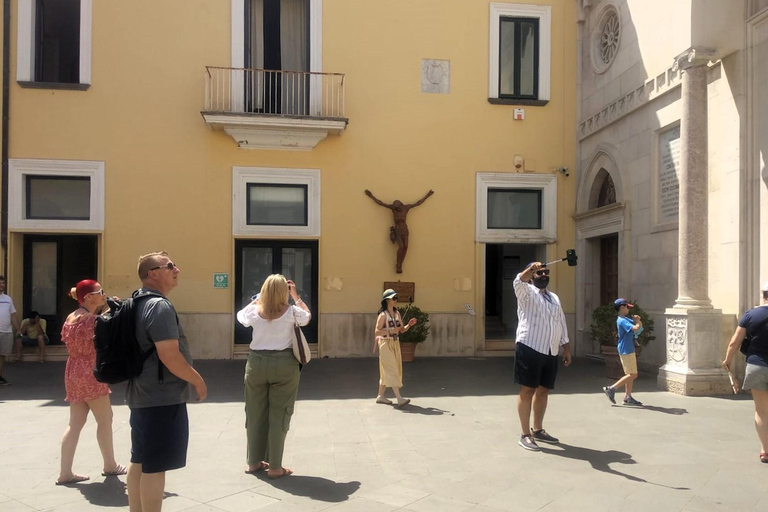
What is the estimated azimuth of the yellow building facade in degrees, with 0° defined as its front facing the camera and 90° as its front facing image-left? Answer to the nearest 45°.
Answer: approximately 0°

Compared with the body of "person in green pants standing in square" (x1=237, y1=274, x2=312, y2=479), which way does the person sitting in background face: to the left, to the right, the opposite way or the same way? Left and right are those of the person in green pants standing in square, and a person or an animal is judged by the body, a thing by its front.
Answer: the opposite way

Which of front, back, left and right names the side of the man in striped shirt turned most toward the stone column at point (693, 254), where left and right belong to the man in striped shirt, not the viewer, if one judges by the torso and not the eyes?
left

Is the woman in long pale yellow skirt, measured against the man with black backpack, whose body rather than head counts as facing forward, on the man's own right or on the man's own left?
on the man's own left

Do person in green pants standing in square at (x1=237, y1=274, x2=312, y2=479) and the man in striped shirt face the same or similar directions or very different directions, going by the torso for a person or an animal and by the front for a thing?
very different directions

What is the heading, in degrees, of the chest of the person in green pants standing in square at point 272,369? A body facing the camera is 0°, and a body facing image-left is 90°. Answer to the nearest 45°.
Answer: approximately 180°

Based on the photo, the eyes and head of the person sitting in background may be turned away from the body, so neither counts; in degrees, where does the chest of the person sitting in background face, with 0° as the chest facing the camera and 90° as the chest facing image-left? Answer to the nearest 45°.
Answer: approximately 0°

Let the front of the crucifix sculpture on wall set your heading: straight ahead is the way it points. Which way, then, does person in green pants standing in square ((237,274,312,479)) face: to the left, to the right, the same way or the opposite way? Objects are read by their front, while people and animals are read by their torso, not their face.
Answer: the opposite way

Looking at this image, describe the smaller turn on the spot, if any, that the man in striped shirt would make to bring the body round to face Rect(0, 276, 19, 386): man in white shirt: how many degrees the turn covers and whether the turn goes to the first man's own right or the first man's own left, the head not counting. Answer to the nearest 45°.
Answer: approximately 135° to the first man's own right

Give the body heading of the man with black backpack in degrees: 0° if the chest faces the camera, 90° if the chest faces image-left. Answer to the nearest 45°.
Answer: approximately 270°
